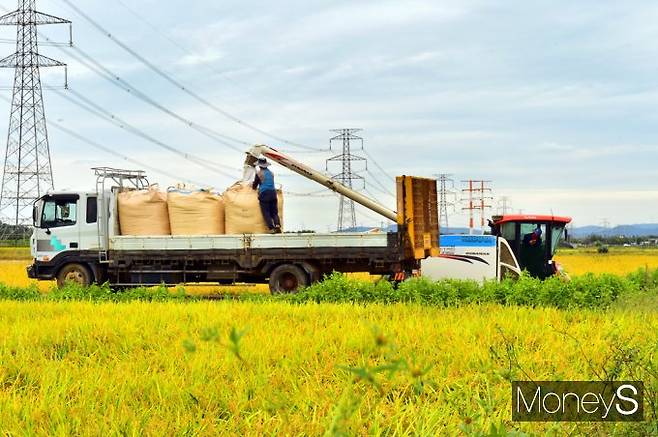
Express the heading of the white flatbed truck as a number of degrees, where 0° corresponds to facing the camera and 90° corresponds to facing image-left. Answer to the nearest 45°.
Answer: approximately 90°
